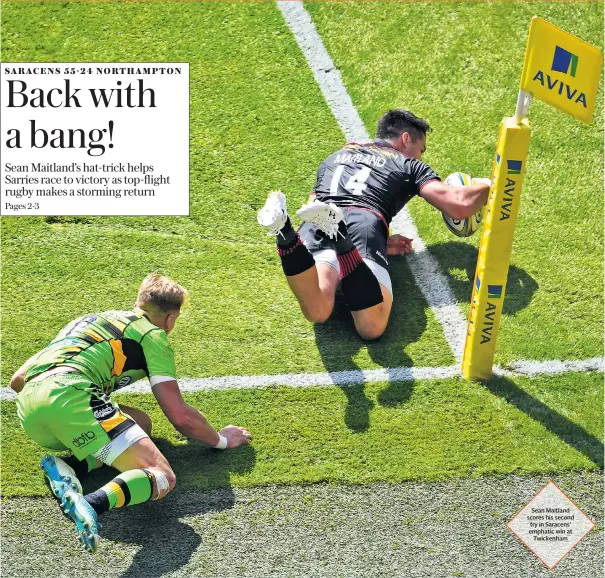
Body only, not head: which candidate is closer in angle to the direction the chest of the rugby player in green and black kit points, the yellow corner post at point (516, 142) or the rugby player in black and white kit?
the rugby player in black and white kit

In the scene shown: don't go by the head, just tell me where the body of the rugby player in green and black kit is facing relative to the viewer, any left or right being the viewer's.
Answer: facing away from the viewer and to the right of the viewer

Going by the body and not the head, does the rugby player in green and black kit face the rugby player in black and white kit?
yes

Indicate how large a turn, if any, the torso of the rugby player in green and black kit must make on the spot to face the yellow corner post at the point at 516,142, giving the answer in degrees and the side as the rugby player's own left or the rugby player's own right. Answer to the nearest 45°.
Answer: approximately 45° to the rugby player's own right
